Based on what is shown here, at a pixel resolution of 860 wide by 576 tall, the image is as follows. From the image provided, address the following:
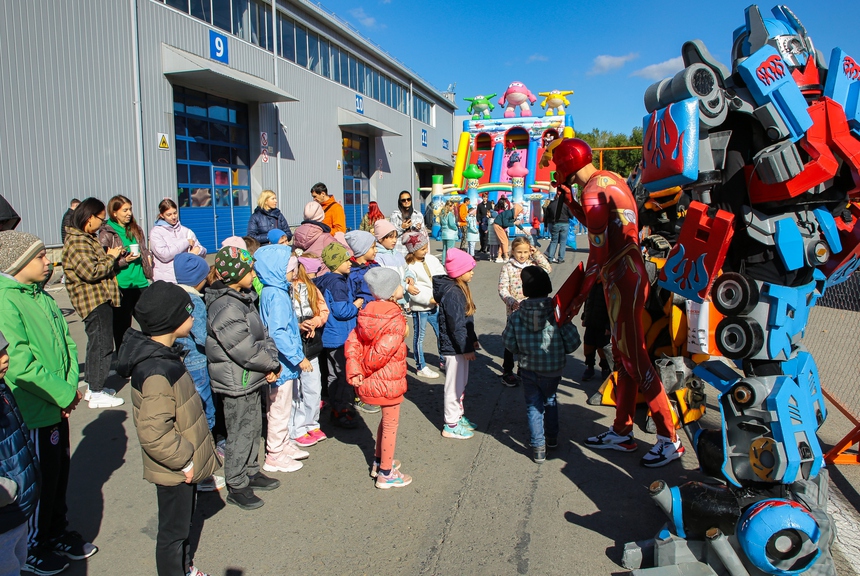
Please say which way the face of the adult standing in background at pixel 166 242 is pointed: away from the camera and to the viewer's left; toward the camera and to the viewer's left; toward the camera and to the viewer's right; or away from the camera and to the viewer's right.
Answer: toward the camera and to the viewer's right

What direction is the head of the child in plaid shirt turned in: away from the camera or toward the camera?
away from the camera

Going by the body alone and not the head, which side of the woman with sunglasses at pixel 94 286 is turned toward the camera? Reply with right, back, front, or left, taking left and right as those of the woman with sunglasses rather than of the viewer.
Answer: right

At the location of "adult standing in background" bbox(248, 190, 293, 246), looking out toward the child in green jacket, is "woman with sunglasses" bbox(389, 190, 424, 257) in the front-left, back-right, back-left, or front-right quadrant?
back-left

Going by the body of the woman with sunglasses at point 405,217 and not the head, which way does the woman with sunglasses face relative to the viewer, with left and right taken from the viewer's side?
facing the viewer

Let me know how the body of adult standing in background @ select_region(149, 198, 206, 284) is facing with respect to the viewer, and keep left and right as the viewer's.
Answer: facing the viewer and to the right of the viewer

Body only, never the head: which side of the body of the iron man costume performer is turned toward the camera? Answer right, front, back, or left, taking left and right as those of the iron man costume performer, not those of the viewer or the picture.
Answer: left
